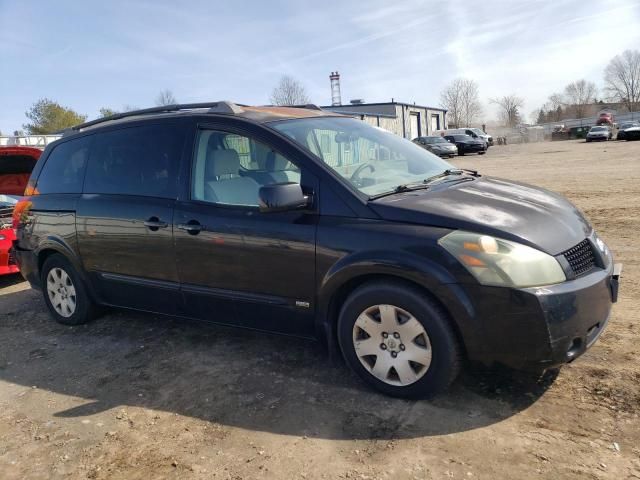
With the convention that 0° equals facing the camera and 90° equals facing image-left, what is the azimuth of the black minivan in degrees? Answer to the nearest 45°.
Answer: approximately 315°

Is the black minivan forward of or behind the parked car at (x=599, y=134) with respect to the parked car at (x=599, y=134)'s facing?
forward

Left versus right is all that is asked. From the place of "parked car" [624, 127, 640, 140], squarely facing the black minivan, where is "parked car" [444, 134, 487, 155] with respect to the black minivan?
right

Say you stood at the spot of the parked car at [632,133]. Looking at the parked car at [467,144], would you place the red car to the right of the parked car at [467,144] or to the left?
left

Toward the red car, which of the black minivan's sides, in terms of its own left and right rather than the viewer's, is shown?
back

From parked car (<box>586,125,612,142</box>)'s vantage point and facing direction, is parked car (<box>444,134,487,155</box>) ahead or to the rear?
ahead

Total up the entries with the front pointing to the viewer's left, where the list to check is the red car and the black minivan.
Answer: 0

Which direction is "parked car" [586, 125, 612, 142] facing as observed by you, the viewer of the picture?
facing the viewer and to the left of the viewer

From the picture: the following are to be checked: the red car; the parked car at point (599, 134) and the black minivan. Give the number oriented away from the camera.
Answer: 0
